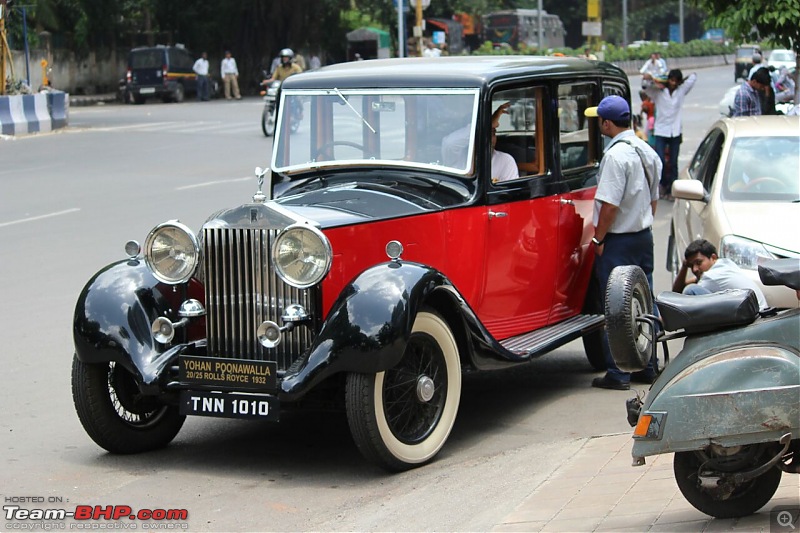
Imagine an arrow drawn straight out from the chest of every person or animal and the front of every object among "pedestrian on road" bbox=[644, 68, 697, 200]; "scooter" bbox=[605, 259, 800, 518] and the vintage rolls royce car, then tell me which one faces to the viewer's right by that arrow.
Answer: the scooter

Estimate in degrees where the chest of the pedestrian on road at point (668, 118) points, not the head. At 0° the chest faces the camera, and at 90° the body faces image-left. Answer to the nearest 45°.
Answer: approximately 0°

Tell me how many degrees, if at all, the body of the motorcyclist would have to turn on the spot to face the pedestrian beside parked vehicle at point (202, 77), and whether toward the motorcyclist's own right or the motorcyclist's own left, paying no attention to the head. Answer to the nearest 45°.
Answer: approximately 135° to the motorcyclist's own right

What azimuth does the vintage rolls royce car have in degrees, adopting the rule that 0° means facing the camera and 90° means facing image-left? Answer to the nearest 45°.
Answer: approximately 45°

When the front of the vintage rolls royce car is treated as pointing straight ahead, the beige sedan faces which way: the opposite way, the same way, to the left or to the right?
to the left

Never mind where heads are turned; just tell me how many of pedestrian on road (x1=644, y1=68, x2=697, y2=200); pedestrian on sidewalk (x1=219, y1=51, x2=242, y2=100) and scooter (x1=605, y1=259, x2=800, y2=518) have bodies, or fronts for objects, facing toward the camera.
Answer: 2

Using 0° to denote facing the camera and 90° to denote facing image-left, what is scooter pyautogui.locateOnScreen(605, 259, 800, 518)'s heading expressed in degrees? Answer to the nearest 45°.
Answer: approximately 270°

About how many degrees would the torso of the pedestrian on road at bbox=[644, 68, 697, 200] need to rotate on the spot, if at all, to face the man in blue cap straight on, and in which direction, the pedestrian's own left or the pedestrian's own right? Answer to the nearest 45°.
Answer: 0° — they already face them

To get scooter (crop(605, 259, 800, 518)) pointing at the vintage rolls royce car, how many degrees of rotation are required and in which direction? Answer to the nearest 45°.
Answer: approximately 135° to its left

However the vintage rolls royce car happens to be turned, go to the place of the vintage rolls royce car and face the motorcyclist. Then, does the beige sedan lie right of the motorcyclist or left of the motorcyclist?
right

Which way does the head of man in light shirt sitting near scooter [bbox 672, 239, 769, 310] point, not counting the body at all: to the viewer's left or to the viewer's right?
to the viewer's left

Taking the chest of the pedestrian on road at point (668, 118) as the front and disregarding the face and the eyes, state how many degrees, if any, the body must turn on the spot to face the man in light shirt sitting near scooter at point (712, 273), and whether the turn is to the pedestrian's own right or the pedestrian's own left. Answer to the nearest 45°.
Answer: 0° — they already face them

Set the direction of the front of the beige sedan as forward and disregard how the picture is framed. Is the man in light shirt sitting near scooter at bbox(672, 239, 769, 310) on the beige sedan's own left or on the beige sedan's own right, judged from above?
on the beige sedan's own right
